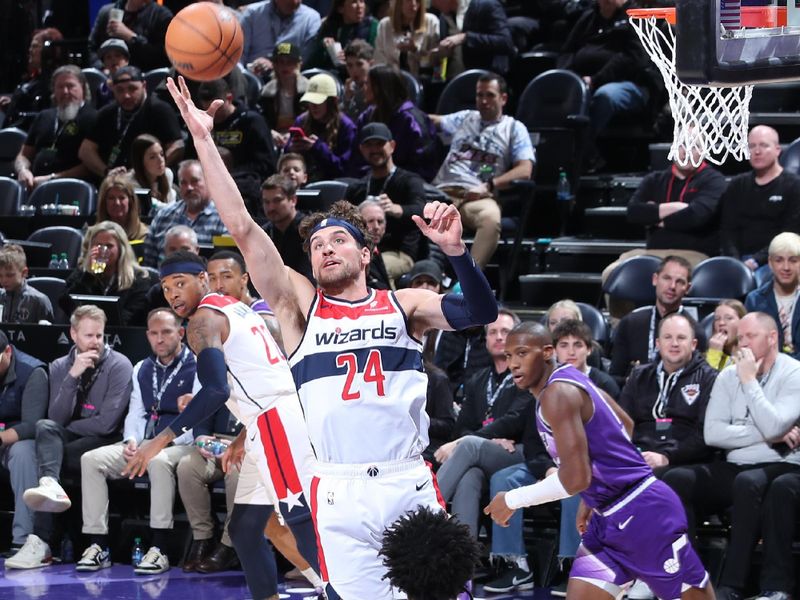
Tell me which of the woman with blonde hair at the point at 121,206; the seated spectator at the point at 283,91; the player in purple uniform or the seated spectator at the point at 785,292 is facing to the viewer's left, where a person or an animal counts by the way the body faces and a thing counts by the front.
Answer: the player in purple uniform

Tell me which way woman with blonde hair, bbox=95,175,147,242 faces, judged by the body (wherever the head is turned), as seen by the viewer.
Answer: toward the camera

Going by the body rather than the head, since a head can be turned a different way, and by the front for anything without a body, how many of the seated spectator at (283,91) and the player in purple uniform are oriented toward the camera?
1

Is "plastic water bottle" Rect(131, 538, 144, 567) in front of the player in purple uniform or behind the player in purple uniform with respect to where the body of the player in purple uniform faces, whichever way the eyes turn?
in front

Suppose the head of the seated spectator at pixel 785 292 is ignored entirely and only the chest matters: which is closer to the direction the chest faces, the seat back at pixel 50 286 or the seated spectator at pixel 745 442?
the seated spectator

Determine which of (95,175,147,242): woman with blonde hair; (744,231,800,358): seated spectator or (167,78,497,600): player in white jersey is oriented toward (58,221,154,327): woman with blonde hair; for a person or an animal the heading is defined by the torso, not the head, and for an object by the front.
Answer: (95,175,147,242): woman with blonde hair

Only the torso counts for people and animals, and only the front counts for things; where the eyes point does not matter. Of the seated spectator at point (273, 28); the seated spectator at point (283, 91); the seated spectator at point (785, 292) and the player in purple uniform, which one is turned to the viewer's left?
the player in purple uniform

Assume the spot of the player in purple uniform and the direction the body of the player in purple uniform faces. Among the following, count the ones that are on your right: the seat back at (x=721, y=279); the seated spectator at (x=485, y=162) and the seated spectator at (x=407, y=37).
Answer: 3

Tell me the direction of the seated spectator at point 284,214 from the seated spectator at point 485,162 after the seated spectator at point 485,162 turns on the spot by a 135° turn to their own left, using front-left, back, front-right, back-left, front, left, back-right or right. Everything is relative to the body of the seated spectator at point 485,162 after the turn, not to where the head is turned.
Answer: back

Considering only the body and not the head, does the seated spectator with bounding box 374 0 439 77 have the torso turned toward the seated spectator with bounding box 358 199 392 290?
yes

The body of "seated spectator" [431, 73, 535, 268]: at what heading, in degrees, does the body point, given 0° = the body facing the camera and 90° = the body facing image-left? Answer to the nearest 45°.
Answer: approximately 0°

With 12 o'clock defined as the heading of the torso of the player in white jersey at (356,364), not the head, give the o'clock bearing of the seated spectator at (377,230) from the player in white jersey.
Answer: The seated spectator is roughly at 6 o'clock from the player in white jersey.

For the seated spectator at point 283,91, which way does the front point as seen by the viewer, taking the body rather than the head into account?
toward the camera

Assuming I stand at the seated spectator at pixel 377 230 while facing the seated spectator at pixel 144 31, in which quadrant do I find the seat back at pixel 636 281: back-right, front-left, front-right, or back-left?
back-right

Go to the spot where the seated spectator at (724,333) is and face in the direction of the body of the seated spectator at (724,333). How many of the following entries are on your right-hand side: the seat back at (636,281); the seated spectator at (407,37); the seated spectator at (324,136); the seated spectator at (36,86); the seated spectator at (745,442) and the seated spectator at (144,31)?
5

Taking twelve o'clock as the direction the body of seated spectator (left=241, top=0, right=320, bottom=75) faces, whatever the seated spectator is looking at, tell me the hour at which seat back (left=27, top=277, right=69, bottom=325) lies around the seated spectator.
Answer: The seat back is roughly at 1 o'clock from the seated spectator.

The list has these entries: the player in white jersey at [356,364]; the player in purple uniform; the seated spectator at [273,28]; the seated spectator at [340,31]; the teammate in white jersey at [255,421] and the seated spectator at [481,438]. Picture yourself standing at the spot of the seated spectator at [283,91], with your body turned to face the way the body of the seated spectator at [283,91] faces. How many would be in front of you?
4

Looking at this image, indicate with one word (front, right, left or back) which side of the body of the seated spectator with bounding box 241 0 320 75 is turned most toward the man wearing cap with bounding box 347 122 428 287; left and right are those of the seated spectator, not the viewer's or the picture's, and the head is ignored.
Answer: front
